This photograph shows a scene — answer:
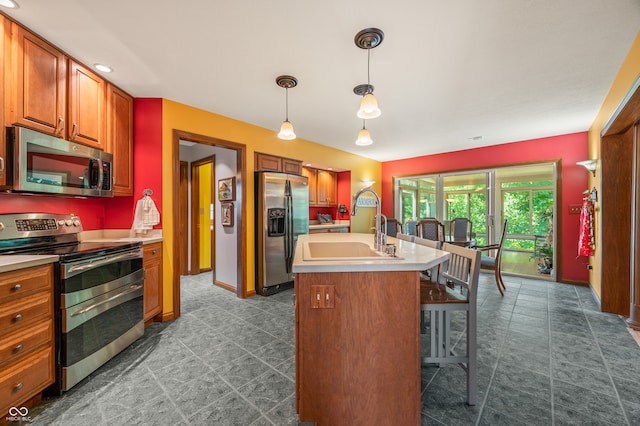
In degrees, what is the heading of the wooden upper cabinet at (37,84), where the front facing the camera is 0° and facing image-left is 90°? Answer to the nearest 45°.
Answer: approximately 315°

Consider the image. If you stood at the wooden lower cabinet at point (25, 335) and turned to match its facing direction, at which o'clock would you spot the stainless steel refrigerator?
The stainless steel refrigerator is roughly at 10 o'clock from the wooden lower cabinet.

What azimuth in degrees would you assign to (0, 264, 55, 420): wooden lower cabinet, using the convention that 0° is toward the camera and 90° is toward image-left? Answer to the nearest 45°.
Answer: approximately 315°

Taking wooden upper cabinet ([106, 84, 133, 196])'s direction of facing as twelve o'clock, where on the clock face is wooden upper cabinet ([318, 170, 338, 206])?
wooden upper cabinet ([318, 170, 338, 206]) is roughly at 10 o'clock from wooden upper cabinet ([106, 84, 133, 196]).

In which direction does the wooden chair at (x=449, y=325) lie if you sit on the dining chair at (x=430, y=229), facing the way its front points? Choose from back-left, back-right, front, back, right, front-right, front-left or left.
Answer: back

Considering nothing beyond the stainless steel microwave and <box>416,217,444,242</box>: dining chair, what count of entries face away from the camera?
1

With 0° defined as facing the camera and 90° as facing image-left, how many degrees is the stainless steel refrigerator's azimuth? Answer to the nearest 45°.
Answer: approximately 315°

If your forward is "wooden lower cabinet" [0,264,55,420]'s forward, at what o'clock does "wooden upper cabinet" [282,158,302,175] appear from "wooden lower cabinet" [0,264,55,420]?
The wooden upper cabinet is roughly at 10 o'clock from the wooden lower cabinet.
